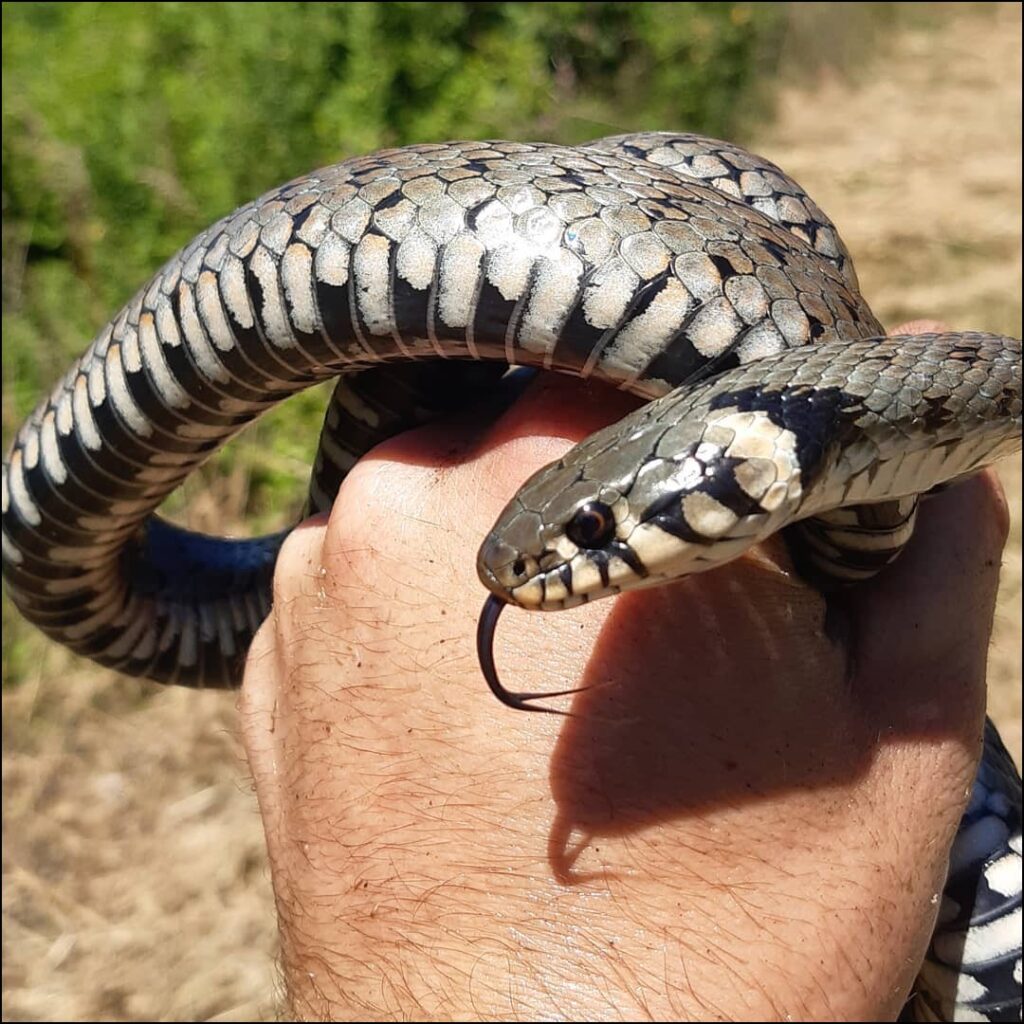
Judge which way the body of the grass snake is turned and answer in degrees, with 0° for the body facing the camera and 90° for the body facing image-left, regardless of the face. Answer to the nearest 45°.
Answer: approximately 45°
